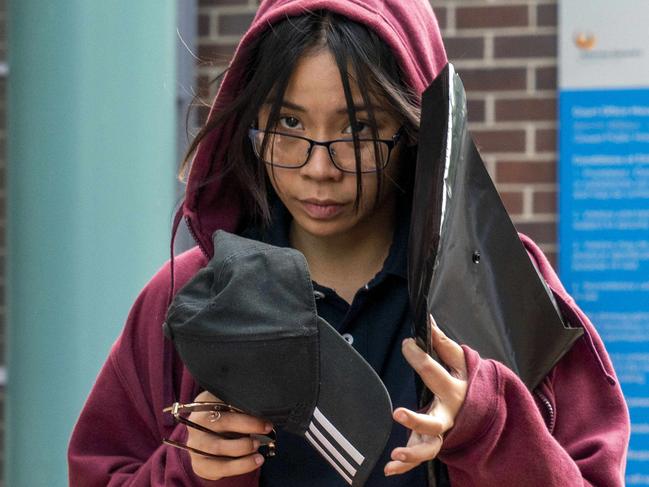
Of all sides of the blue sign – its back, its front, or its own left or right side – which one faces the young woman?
front

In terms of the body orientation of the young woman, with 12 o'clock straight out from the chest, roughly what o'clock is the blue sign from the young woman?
The blue sign is roughly at 7 o'clock from the young woman.

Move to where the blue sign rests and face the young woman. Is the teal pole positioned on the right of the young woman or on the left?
right

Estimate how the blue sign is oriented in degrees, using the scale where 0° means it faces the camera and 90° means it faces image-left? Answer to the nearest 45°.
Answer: approximately 0°

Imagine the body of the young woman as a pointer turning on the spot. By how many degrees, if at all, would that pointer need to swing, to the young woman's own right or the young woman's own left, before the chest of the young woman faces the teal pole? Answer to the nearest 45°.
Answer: approximately 135° to the young woman's own right

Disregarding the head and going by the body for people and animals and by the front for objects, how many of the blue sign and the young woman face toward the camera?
2

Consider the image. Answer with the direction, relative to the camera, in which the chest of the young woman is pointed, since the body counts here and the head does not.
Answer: toward the camera
